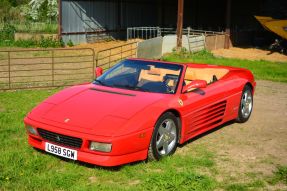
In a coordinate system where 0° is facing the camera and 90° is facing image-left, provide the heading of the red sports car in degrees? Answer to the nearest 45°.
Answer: approximately 45°

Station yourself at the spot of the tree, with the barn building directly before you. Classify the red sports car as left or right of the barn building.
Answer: right

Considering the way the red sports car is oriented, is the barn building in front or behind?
behind

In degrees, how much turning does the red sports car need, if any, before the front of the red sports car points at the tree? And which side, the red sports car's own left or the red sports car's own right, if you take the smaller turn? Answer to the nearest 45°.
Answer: approximately 135° to the red sports car's own right

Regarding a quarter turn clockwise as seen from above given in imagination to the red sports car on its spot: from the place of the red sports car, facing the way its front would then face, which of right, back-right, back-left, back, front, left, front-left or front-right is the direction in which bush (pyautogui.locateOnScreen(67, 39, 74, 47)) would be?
front-right

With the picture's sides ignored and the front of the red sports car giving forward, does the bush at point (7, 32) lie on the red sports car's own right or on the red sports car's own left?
on the red sports car's own right
